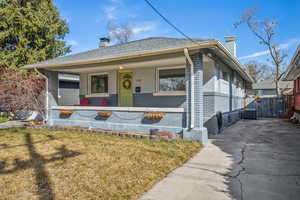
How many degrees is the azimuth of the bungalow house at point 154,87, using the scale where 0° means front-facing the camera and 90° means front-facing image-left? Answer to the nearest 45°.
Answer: approximately 45°

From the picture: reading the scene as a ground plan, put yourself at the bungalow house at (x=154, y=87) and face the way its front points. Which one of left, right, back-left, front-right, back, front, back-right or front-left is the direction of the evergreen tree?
right

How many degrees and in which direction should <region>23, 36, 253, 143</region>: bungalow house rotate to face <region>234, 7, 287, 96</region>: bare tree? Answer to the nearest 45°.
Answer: approximately 180°

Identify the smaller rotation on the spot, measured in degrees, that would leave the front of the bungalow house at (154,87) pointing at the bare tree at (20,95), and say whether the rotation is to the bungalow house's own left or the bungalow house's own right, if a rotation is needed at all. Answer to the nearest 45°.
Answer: approximately 90° to the bungalow house's own right

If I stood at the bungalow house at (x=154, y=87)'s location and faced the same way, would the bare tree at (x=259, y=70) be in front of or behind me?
behind

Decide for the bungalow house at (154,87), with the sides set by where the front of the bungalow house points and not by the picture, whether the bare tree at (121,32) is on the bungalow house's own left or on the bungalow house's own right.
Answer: on the bungalow house's own right
